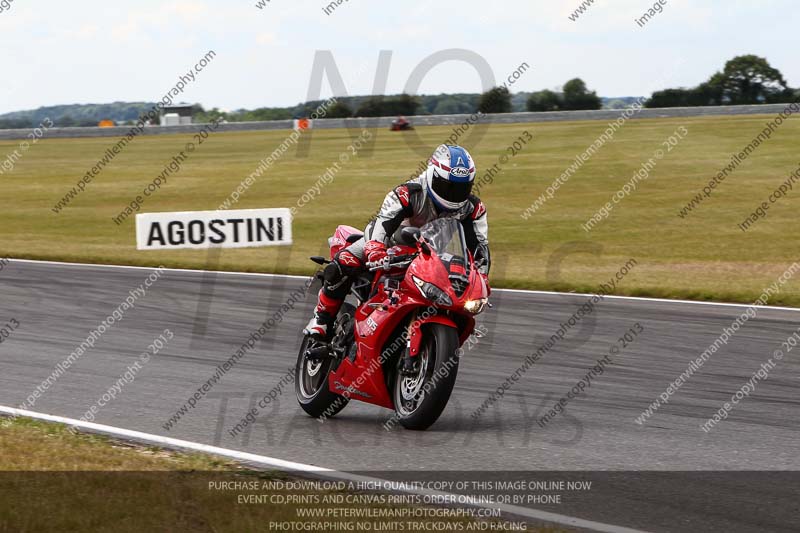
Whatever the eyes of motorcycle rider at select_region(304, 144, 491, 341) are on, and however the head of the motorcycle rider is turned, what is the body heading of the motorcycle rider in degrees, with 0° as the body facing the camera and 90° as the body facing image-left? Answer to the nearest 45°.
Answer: approximately 315°

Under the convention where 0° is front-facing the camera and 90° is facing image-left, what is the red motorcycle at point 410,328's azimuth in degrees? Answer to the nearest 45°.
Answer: approximately 315°

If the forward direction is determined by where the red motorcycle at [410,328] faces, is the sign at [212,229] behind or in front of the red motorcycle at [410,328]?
behind
